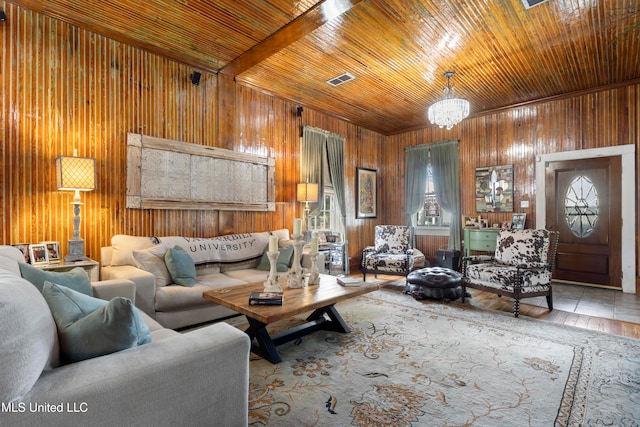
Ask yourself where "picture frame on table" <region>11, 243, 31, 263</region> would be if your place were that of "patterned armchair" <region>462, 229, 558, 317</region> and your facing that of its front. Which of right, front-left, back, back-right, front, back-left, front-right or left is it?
front

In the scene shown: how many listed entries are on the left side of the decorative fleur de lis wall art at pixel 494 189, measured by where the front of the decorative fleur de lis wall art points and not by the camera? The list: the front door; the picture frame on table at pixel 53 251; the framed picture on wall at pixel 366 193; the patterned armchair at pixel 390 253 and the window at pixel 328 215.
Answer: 1

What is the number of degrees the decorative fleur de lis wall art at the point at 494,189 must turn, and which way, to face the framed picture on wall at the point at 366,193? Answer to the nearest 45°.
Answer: approximately 90° to its right

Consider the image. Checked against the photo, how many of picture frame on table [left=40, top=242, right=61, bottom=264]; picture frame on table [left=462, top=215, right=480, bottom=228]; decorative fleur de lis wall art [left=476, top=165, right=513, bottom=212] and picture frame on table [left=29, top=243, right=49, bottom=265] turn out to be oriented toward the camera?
4

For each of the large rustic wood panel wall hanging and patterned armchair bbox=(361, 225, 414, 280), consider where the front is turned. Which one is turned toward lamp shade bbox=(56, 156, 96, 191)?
the patterned armchair

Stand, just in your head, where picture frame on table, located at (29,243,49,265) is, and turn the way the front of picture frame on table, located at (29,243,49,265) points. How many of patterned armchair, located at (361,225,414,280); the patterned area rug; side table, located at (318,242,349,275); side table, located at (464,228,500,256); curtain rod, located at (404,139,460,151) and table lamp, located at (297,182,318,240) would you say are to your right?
0

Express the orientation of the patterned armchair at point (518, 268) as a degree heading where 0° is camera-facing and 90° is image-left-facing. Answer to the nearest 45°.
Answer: approximately 45°

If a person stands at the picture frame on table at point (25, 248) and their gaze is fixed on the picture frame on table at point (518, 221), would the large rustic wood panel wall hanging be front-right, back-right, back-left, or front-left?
front-left

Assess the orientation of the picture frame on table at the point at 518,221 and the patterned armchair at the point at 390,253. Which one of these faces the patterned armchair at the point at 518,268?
the picture frame on table

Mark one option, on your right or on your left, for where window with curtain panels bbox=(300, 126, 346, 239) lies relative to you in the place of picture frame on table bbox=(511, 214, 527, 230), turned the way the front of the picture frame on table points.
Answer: on your right

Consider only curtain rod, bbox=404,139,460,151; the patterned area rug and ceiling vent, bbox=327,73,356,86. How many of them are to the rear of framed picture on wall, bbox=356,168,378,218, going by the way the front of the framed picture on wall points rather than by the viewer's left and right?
0

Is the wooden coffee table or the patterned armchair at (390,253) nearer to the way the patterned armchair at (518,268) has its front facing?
the wooden coffee table

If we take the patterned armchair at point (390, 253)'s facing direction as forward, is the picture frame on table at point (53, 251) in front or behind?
in front

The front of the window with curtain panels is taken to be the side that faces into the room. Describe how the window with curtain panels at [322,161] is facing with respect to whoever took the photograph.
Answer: facing the viewer and to the right of the viewer

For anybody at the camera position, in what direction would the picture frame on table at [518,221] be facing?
facing the viewer

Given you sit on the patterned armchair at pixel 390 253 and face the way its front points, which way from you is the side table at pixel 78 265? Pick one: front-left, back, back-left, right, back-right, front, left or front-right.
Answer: front

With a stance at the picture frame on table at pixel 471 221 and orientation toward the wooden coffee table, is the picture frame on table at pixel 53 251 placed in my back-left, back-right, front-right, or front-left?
front-right

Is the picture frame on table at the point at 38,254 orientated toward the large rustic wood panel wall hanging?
no

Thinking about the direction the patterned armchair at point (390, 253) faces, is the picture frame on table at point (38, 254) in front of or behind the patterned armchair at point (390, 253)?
in front

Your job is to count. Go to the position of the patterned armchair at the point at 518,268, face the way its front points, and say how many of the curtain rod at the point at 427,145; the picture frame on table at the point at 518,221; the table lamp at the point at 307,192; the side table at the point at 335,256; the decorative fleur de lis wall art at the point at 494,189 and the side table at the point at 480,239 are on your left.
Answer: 0
